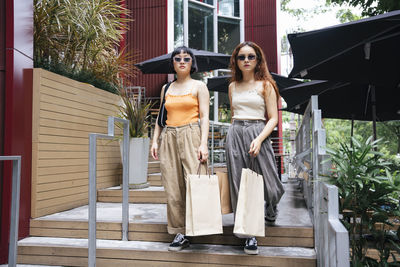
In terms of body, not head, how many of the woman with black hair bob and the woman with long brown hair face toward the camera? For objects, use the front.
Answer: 2

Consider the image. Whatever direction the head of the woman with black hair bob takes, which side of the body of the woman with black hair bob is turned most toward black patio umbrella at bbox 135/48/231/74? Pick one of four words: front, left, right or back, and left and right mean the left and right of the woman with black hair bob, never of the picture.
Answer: back

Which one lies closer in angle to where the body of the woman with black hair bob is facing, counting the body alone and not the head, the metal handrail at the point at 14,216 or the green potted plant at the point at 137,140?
the metal handrail

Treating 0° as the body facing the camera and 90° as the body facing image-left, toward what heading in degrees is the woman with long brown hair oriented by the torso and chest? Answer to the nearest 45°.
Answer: approximately 0°
